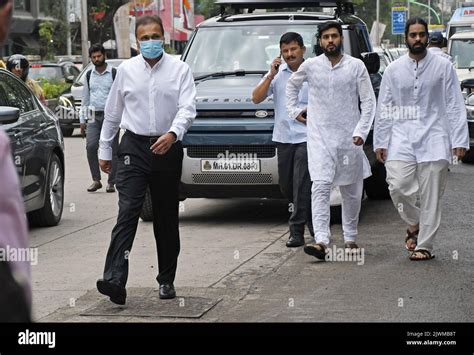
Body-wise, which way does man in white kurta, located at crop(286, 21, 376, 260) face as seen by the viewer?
toward the camera

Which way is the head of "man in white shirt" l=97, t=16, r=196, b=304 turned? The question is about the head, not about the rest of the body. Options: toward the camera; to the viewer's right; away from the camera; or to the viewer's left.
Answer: toward the camera

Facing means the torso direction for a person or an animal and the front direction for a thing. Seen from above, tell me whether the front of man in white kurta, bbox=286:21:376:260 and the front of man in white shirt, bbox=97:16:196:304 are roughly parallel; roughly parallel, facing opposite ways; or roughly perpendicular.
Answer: roughly parallel

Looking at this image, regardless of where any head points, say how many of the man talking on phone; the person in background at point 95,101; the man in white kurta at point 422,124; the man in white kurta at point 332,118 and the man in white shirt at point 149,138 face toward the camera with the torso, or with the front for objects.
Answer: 5

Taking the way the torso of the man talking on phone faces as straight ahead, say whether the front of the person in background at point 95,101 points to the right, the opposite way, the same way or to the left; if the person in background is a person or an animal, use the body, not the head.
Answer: the same way

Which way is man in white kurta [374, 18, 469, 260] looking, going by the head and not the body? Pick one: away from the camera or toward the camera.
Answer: toward the camera

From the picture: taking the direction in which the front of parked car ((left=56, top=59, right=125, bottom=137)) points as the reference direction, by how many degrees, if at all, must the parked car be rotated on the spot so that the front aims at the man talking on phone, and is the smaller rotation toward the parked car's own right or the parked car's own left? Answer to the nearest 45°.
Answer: approximately 45° to the parked car's own left

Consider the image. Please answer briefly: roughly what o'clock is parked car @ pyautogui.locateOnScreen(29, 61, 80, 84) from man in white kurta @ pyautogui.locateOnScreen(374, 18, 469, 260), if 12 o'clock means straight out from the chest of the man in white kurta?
The parked car is roughly at 5 o'clock from the man in white kurta.

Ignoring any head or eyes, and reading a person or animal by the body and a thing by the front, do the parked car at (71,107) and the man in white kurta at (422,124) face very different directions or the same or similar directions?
same or similar directions

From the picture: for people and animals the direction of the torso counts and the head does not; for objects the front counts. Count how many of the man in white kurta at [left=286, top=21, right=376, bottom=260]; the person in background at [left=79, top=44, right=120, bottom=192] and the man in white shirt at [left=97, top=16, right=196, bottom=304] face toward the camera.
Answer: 3

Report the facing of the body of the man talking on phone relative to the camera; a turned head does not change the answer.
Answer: toward the camera

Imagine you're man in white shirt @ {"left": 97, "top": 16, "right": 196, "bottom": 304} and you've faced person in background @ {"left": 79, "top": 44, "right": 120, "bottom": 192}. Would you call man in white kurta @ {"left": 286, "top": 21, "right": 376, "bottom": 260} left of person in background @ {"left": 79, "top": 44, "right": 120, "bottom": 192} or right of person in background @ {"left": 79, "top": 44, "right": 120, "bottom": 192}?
right

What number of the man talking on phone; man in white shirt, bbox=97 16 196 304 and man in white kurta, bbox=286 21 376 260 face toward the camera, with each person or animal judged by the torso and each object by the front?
3

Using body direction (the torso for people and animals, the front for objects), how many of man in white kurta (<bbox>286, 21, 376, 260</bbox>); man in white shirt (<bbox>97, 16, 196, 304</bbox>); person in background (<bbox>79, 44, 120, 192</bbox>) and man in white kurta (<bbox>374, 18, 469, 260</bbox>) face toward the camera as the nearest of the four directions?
4

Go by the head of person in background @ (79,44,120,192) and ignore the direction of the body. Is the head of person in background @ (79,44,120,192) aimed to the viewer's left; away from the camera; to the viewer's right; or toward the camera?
toward the camera

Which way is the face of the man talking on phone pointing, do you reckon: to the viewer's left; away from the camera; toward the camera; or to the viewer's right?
toward the camera

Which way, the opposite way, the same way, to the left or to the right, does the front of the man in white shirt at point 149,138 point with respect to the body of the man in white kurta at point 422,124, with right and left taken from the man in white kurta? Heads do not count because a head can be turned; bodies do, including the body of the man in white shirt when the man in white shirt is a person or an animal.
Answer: the same way
